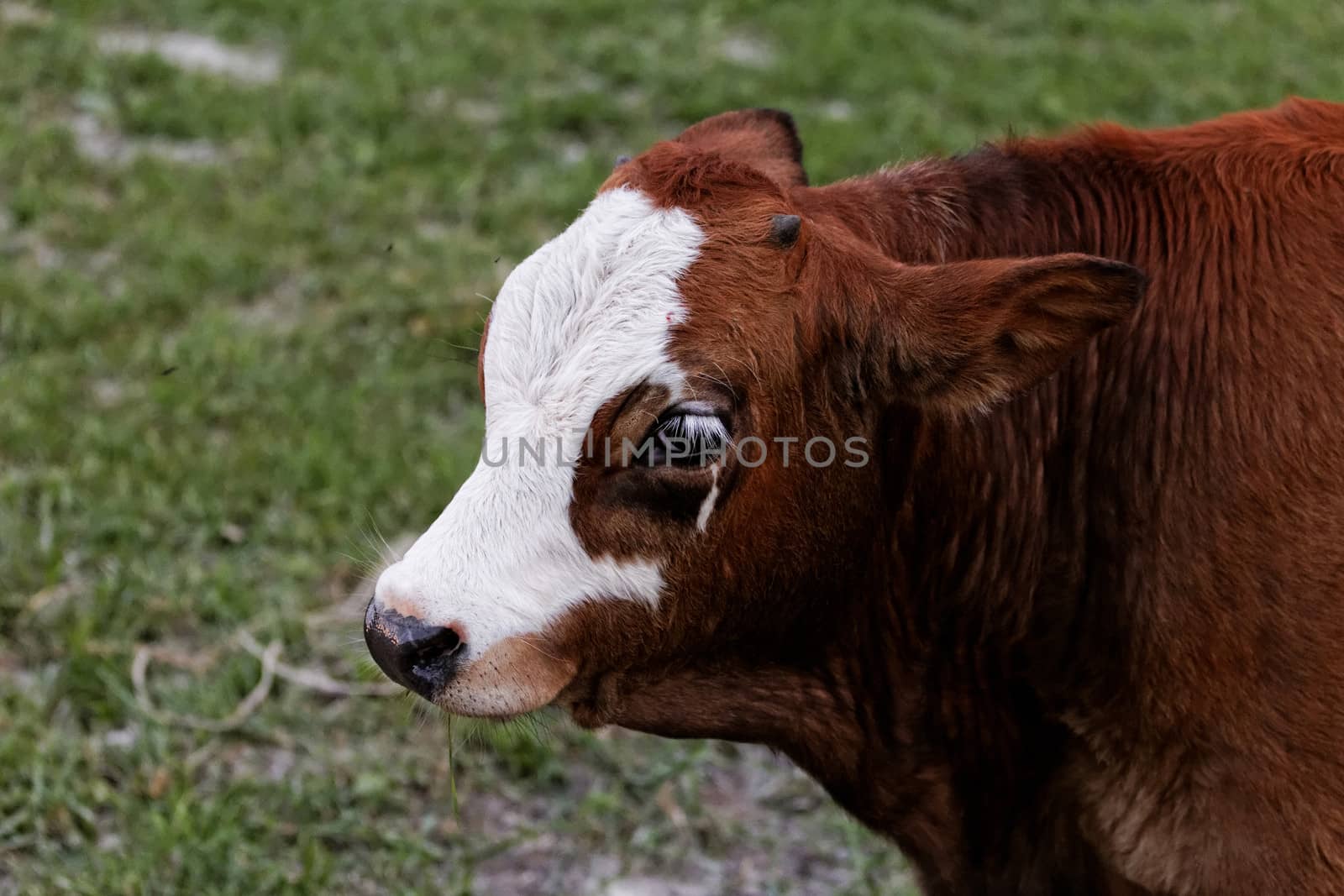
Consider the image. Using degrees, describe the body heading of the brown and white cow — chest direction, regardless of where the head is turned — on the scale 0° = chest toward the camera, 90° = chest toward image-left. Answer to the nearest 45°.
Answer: approximately 90°
